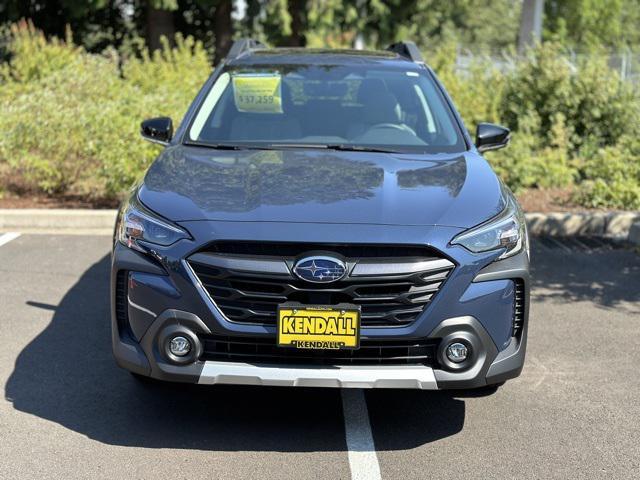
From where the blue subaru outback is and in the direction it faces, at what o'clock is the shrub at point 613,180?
The shrub is roughly at 7 o'clock from the blue subaru outback.

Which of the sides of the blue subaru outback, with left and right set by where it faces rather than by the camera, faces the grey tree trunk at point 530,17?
back

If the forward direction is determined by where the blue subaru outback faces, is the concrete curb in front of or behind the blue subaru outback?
behind

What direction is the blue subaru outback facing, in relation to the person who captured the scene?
facing the viewer

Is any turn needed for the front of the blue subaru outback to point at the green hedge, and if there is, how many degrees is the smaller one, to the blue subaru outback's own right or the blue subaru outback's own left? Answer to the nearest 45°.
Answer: approximately 180°
